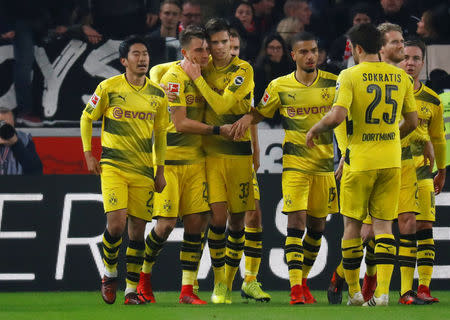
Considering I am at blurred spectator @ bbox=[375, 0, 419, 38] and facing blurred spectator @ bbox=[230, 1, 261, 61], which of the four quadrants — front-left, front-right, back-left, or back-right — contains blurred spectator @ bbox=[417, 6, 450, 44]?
back-left

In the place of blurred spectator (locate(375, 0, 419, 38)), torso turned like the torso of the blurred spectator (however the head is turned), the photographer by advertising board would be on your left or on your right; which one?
on your right

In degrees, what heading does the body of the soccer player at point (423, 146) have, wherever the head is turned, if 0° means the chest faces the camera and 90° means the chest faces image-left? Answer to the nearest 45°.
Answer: approximately 0°

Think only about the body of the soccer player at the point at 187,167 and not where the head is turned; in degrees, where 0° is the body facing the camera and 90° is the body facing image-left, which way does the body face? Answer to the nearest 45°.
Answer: approximately 315°

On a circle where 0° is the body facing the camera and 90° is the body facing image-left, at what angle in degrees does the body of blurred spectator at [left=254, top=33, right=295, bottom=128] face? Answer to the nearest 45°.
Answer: approximately 0°

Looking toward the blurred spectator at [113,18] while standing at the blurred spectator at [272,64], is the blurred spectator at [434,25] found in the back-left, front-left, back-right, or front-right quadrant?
back-right

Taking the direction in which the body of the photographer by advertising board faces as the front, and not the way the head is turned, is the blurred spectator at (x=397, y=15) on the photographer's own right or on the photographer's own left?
on the photographer's own left

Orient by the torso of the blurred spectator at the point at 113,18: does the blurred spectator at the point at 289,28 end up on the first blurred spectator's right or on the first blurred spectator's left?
on the first blurred spectator's left

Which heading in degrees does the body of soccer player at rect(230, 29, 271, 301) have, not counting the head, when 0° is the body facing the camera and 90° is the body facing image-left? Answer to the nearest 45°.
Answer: approximately 315°
